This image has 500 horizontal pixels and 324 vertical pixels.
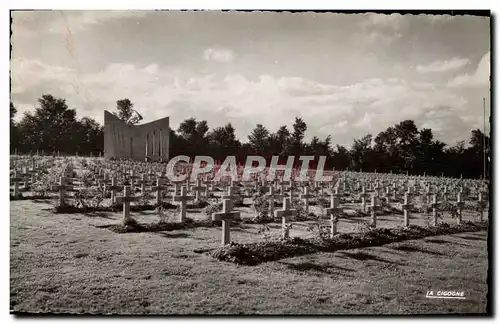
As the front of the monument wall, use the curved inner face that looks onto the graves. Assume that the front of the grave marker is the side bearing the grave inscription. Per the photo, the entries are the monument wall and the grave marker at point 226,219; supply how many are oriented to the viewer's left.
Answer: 0

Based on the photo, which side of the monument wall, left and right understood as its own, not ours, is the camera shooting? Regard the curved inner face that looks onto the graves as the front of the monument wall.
front

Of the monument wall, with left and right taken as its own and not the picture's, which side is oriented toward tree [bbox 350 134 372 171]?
left

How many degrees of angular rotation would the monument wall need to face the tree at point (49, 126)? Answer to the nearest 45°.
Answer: approximately 90° to its right

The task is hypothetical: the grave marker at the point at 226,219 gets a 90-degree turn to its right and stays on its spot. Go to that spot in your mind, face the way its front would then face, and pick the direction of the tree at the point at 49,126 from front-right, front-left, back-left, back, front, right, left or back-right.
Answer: front-right
